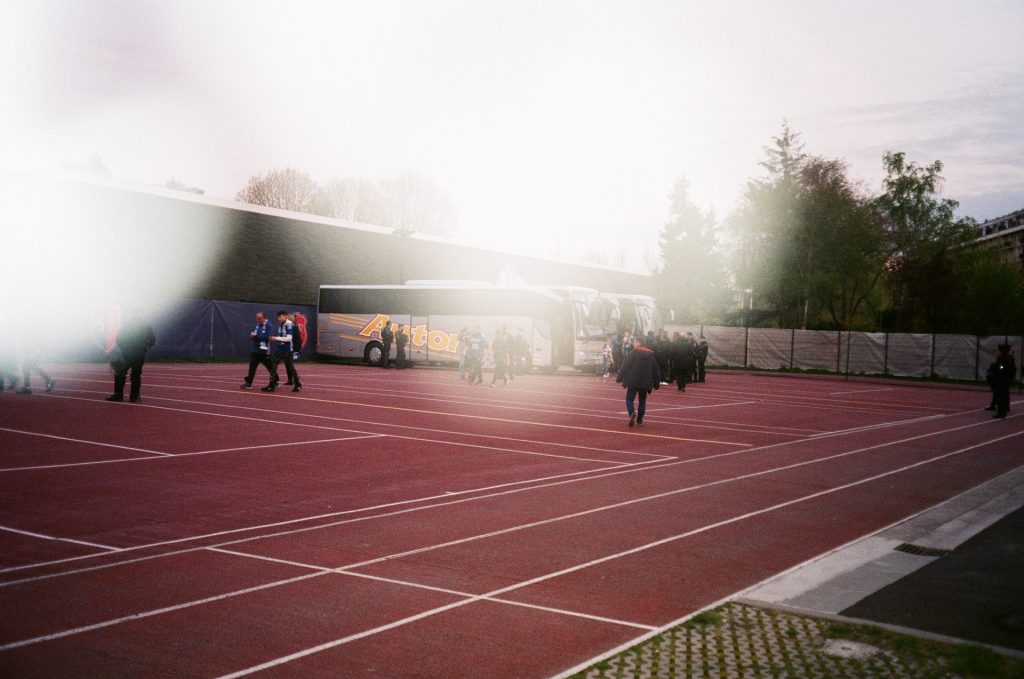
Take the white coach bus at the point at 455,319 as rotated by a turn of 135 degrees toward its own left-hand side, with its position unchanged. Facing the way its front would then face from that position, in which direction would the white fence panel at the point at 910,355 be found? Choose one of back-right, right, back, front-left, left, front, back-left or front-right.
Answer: right

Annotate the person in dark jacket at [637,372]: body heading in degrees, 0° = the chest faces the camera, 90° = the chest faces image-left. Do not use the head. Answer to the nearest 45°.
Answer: approximately 180°

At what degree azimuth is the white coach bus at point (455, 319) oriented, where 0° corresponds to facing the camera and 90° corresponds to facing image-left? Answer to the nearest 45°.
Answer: approximately 315°

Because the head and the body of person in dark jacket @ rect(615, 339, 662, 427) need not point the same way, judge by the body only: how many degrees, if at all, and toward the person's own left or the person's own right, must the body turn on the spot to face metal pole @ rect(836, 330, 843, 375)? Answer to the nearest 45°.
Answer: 0° — they already face it

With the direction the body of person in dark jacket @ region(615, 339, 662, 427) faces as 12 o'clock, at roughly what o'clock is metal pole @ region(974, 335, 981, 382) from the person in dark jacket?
The metal pole is roughly at 1 o'clock from the person in dark jacket.

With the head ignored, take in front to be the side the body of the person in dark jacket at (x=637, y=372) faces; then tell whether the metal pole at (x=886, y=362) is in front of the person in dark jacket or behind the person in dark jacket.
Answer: in front

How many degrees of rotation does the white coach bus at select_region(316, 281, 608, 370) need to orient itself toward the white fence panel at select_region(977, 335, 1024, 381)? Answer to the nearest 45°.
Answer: approximately 45° to its left

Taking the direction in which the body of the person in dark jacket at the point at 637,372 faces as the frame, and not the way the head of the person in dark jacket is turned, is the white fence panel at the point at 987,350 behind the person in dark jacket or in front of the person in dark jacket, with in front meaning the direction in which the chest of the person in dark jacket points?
in front

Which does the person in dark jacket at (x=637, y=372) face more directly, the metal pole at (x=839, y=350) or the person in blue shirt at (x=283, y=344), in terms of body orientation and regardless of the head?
the metal pole

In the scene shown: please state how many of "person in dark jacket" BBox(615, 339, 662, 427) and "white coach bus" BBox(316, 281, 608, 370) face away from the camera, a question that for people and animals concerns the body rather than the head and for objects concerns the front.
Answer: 1

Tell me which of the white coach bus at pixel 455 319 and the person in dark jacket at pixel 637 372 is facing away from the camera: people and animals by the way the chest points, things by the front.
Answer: the person in dark jacket
